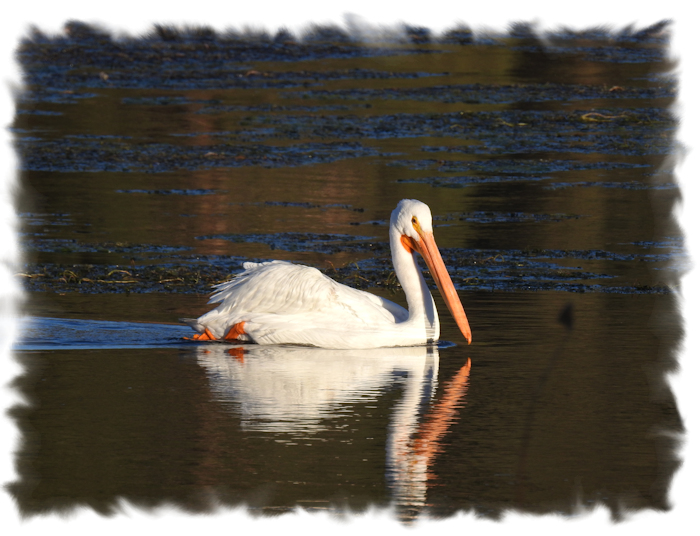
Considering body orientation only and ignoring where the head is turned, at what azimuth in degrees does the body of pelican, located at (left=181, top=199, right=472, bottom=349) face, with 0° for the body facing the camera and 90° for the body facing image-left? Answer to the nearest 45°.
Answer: approximately 270°
